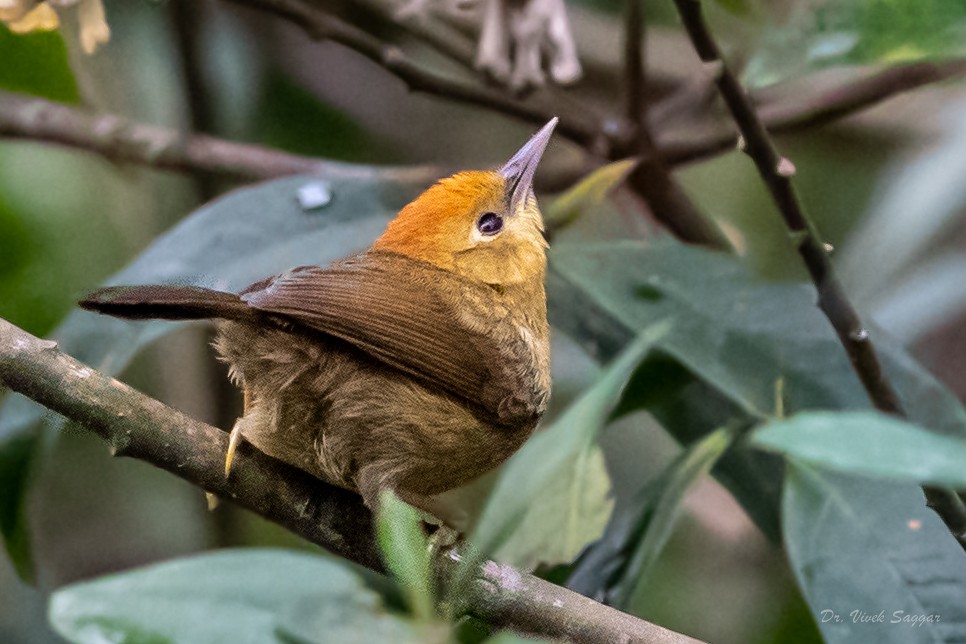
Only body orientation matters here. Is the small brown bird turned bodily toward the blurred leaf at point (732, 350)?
yes

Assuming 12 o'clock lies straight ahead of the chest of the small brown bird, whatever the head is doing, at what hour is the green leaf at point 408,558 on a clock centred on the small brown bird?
The green leaf is roughly at 3 o'clock from the small brown bird.

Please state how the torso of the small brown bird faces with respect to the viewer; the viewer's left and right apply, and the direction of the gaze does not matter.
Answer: facing to the right of the viewer

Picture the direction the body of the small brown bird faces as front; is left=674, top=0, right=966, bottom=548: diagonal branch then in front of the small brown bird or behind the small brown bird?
in front

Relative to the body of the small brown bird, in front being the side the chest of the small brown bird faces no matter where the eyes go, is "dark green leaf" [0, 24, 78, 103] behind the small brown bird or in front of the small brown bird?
behind

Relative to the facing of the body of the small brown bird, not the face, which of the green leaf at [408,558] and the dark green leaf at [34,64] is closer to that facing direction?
the green leaf

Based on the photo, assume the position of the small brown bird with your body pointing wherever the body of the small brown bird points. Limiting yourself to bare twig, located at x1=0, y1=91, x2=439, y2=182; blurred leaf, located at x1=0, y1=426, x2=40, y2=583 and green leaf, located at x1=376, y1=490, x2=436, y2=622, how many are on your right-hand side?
1
